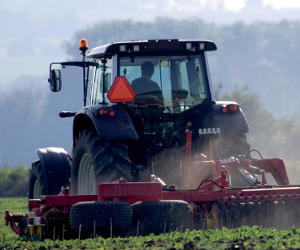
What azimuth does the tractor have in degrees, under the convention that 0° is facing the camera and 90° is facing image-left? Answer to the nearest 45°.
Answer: approximately 135°
